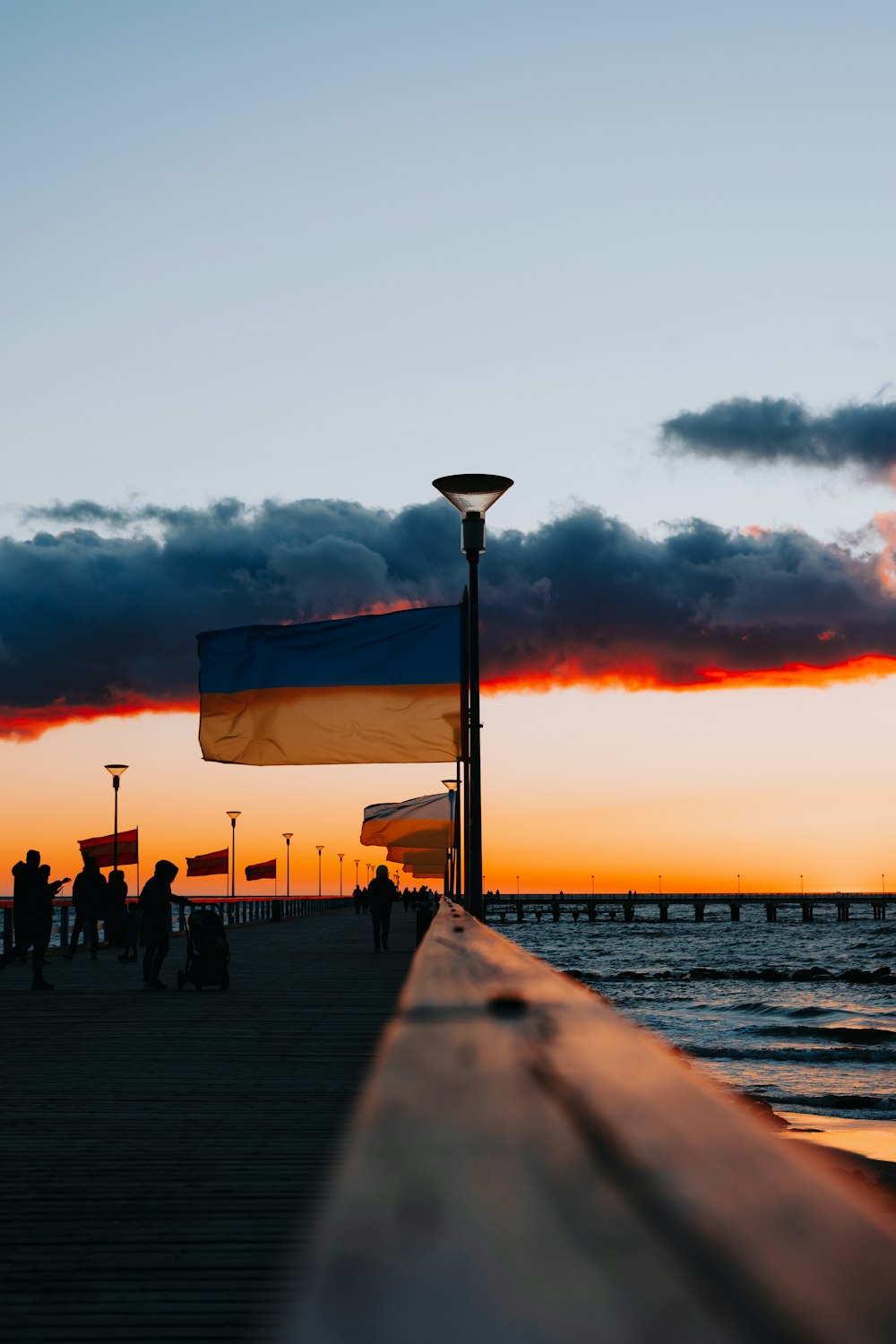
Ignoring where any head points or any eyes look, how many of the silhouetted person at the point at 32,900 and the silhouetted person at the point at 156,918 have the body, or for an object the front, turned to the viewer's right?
2

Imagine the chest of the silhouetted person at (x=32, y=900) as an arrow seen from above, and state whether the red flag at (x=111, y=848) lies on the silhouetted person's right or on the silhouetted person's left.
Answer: on the silhouetted person's left

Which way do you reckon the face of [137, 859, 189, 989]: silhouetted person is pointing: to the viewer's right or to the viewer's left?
to the viewer's right

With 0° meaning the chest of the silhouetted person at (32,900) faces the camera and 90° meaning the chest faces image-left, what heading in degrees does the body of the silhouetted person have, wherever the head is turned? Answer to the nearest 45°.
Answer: approximately 270°

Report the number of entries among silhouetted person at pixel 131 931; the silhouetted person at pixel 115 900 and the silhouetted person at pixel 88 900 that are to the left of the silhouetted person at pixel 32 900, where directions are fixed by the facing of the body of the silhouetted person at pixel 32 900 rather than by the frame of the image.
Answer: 3

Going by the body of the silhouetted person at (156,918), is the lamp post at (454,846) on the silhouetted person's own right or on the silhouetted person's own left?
on the silhouetted person's own left

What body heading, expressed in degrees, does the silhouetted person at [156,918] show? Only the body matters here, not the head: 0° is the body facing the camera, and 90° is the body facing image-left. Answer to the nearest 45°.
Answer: approximately 270°

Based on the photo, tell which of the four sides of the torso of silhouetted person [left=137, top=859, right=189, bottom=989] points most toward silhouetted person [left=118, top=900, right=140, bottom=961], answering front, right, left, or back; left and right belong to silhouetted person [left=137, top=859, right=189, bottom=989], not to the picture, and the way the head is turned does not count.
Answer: left

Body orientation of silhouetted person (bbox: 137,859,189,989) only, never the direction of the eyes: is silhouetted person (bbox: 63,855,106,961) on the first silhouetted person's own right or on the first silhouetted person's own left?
on the first silhouetted person's own left

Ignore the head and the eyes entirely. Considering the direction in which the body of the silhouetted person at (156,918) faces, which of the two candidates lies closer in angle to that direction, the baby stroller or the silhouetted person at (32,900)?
the baby stroller
